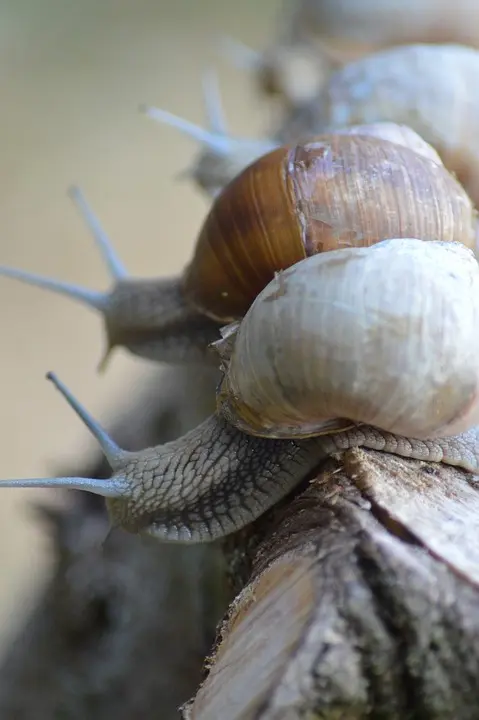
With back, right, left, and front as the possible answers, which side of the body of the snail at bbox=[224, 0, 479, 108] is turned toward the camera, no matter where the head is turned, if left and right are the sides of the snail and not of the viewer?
left

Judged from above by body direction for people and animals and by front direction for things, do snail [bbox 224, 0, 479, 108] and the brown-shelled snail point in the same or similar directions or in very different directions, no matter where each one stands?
same or similar directions

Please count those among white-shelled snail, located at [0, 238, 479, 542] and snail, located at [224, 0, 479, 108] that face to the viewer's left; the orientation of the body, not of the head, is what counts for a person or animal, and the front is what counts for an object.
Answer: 2

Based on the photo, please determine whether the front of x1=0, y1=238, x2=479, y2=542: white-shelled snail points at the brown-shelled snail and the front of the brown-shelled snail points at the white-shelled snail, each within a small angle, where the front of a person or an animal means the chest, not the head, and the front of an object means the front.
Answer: no

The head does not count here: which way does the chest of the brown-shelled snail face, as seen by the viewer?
to the viewer's left

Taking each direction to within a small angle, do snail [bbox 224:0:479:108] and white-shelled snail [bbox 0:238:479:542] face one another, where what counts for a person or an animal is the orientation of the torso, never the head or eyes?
no

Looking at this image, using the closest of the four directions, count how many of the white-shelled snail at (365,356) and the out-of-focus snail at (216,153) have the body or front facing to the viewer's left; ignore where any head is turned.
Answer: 2

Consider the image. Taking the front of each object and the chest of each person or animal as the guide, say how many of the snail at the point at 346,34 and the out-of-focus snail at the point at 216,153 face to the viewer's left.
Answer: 2

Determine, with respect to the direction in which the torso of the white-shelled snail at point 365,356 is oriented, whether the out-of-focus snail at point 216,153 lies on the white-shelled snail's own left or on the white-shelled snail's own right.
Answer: on the white-shelled snail's own right

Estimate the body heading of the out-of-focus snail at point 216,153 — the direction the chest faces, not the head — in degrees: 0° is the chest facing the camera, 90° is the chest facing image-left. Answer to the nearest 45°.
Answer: approximately 90°

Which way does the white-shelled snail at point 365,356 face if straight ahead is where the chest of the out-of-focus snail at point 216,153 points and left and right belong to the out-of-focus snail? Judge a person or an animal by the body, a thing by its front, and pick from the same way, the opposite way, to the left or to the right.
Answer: the same way

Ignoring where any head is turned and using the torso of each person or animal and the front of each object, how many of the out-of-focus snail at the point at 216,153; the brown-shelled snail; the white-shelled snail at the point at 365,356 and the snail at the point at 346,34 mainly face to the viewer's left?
4

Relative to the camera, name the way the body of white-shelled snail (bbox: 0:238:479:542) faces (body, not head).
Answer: to the viewer's left

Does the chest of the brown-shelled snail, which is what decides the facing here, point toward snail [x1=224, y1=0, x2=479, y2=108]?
no

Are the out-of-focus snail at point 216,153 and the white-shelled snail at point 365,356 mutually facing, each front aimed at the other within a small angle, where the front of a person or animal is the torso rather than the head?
no

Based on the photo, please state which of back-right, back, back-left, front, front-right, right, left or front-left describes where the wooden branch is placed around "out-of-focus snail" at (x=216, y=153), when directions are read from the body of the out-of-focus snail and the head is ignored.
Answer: left
